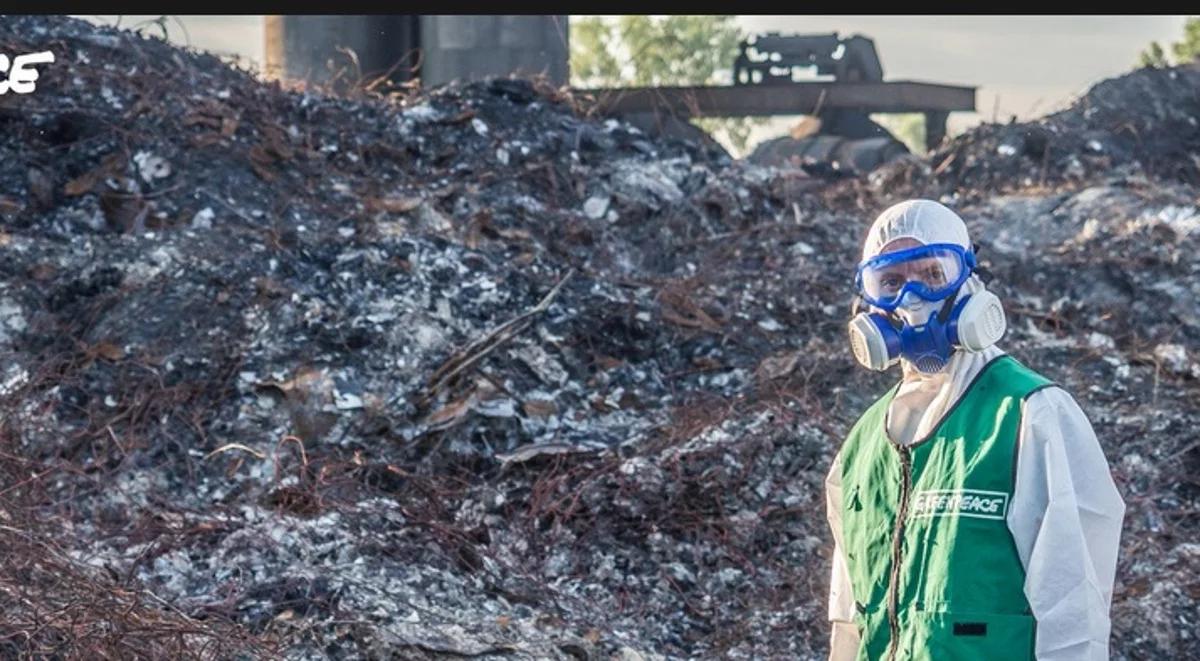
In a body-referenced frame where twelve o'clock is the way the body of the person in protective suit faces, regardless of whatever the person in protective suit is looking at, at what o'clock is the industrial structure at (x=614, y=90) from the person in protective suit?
The industrial structure is roughly at 4 o'clock from the person in protective suit.

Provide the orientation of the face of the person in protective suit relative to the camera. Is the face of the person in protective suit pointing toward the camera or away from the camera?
toward the camera

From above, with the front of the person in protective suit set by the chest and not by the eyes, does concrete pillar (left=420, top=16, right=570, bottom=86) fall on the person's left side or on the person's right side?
on the person's right side

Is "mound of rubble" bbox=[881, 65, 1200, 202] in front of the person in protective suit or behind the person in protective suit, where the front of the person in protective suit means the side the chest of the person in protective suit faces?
behind

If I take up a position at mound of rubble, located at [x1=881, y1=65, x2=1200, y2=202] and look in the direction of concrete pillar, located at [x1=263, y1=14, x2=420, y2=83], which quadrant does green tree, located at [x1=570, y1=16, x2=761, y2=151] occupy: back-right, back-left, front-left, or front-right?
front-right

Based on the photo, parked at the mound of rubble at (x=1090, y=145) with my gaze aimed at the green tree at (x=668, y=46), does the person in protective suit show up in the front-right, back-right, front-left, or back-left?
back-left

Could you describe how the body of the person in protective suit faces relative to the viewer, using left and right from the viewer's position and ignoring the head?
facing the viewer and to the left of the viewer

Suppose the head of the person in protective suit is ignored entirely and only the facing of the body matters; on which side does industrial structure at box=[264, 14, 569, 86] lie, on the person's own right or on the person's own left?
on the person's own right

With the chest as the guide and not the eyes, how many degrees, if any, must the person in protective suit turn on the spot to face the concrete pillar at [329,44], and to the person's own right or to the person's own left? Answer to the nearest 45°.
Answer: approximately 90° to the person's own right
